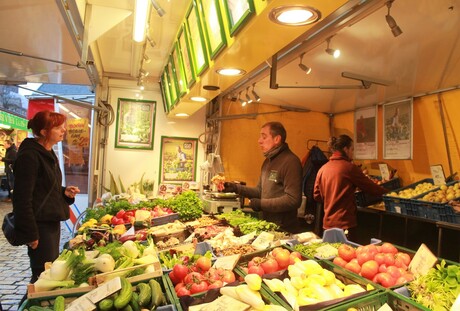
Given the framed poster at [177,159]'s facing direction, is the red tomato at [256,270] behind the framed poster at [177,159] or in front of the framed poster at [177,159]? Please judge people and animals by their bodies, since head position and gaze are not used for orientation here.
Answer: in front

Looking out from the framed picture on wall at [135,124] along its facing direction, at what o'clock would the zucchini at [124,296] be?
The zucchini is roughly at 12 o'clock from the framed picture on wall.

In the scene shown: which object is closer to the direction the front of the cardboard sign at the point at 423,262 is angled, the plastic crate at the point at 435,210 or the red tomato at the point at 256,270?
the red tomato

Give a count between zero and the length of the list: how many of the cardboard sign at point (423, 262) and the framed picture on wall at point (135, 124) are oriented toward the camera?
2

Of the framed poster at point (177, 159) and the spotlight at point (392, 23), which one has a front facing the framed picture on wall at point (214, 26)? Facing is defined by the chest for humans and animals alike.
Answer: the framed poster

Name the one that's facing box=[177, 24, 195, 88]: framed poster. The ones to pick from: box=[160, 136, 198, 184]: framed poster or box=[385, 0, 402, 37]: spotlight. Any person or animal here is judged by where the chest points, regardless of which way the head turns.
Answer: box=[160, 136, 198, 184]: framed poster

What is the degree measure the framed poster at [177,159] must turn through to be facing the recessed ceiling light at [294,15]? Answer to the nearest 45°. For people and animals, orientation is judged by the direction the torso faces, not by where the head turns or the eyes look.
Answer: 0° — it already faces it

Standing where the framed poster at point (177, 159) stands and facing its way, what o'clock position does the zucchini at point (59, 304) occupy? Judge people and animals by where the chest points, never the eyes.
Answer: The zucchini is roughly at 12 o'clock from the framed poster.

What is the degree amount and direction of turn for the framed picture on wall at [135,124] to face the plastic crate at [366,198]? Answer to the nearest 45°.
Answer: approximately 45° to its left
